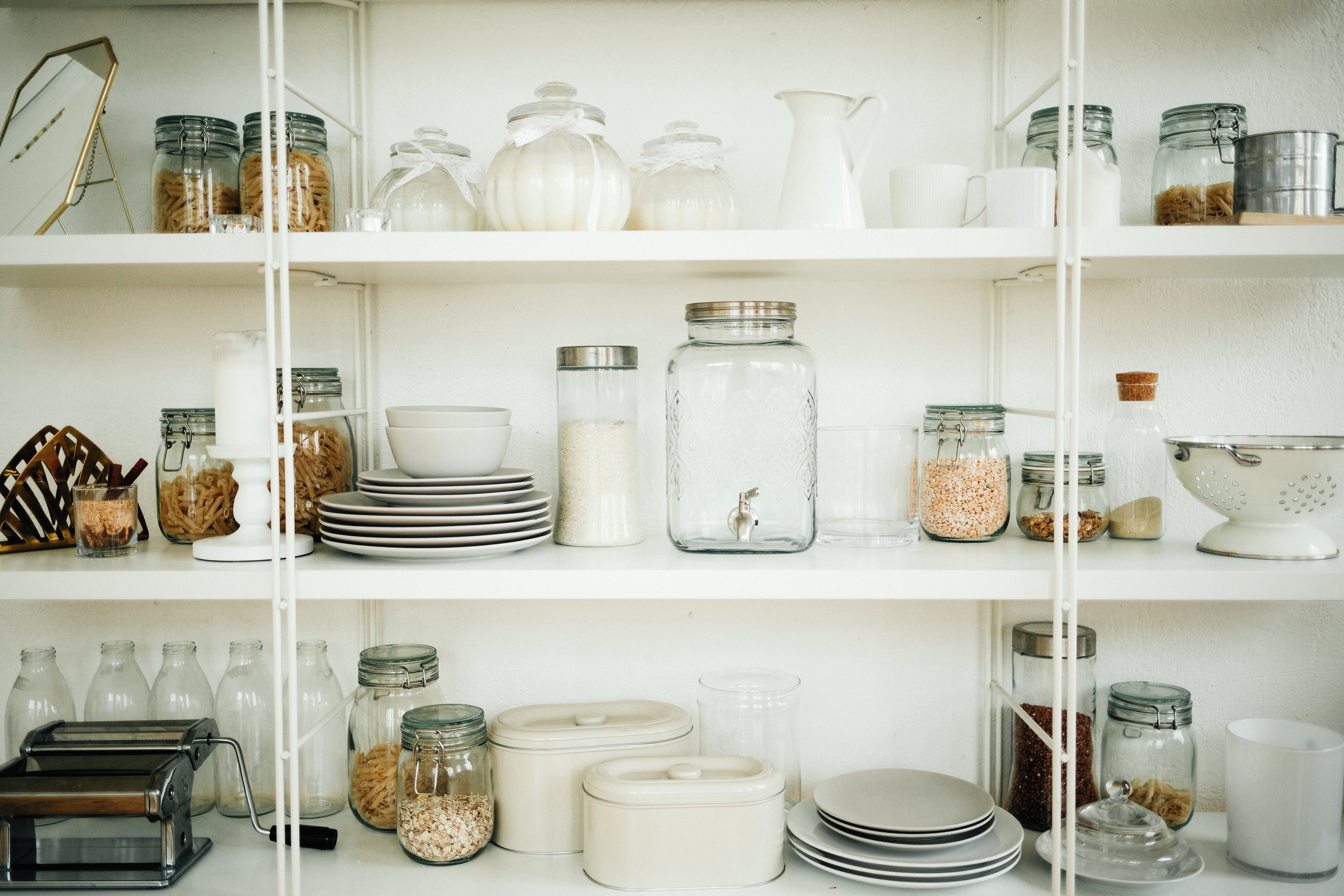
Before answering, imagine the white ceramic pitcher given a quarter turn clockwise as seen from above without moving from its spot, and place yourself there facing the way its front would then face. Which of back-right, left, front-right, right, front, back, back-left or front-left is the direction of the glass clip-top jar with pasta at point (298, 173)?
left

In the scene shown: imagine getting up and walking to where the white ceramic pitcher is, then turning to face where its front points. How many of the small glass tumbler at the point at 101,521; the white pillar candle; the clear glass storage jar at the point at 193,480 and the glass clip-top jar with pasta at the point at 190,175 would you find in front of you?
4

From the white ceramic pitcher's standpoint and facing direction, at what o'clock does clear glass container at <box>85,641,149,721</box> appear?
The clear glass container is roughly at 12 o'clock from the white ceramic pitcher.

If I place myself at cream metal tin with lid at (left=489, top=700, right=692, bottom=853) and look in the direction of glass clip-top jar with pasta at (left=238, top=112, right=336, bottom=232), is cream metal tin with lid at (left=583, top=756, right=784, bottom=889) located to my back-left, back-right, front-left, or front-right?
back-left

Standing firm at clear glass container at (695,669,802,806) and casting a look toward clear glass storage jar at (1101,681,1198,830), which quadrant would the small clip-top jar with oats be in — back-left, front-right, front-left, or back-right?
back-right

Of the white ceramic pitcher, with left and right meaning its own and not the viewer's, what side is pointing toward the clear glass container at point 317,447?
front

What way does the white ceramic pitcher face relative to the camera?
to the viewer's left
